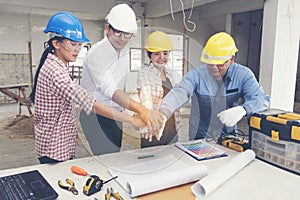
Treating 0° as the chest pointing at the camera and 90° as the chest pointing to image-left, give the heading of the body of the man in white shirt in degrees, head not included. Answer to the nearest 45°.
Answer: approximately 315°

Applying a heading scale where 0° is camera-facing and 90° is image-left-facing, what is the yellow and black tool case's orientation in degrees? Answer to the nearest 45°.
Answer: approximately 45°

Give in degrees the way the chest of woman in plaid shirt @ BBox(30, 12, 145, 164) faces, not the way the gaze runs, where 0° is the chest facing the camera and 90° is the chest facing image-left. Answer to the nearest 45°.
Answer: approximately 270°

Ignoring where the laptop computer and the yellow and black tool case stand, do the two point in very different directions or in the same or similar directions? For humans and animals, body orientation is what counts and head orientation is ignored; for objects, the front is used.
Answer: very different directions
